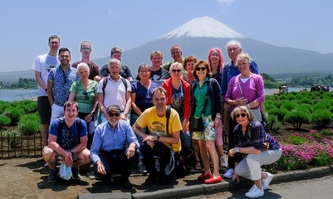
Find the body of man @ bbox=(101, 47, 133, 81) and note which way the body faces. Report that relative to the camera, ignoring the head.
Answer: toward the camera

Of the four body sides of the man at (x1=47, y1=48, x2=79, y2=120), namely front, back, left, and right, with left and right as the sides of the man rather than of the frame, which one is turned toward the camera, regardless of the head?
front

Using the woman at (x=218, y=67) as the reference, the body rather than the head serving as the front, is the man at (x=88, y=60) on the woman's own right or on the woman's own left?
on the woman's own right

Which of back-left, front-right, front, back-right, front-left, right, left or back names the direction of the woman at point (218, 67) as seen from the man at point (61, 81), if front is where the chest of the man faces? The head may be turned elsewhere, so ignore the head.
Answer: left

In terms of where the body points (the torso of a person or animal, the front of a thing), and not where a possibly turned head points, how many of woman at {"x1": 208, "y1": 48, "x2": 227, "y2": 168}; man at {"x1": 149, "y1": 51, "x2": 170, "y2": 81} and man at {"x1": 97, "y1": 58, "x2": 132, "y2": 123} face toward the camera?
3

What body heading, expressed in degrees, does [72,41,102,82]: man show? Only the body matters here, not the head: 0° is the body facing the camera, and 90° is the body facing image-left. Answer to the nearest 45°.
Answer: approximately 0°

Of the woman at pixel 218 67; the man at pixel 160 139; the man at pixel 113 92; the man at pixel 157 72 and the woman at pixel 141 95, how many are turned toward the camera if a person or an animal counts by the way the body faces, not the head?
5

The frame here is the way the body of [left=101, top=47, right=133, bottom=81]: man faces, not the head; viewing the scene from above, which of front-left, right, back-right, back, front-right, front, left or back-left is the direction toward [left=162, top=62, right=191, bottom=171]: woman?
front-left

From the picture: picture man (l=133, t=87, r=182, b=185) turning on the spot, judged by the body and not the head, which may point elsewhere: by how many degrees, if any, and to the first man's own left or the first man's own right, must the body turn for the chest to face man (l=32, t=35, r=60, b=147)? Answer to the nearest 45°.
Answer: approximately 135° to the first man's own right

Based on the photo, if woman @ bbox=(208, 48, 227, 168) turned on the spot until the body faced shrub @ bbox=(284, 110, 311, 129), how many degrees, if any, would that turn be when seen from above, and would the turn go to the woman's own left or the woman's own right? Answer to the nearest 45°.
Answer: approximately 180°

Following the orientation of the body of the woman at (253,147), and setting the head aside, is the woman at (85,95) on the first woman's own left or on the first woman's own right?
on the first woman's own right

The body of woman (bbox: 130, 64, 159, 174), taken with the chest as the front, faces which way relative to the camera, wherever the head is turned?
toward the camera

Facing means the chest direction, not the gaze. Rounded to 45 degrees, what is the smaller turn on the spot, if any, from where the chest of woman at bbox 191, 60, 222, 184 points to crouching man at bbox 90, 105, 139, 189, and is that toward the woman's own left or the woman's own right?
approximately 45° to the woman's own right

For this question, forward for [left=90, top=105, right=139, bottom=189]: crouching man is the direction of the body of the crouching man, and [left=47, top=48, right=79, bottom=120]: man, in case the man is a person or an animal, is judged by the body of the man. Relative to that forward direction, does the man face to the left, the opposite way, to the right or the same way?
the same way
